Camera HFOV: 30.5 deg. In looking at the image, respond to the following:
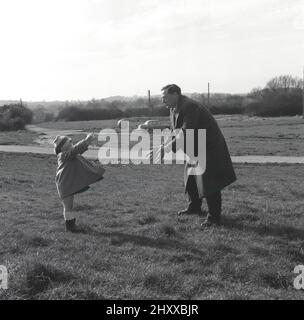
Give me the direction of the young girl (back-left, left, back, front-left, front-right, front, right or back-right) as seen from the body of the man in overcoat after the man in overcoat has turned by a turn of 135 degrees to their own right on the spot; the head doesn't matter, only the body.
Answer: back-left

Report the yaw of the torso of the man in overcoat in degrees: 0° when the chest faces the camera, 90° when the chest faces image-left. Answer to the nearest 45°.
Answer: approximately 90°

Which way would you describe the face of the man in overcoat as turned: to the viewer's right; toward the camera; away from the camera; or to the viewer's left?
to the viewer's left

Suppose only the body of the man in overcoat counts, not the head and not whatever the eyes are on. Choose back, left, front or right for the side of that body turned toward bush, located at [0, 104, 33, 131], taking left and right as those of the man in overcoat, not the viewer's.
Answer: right
